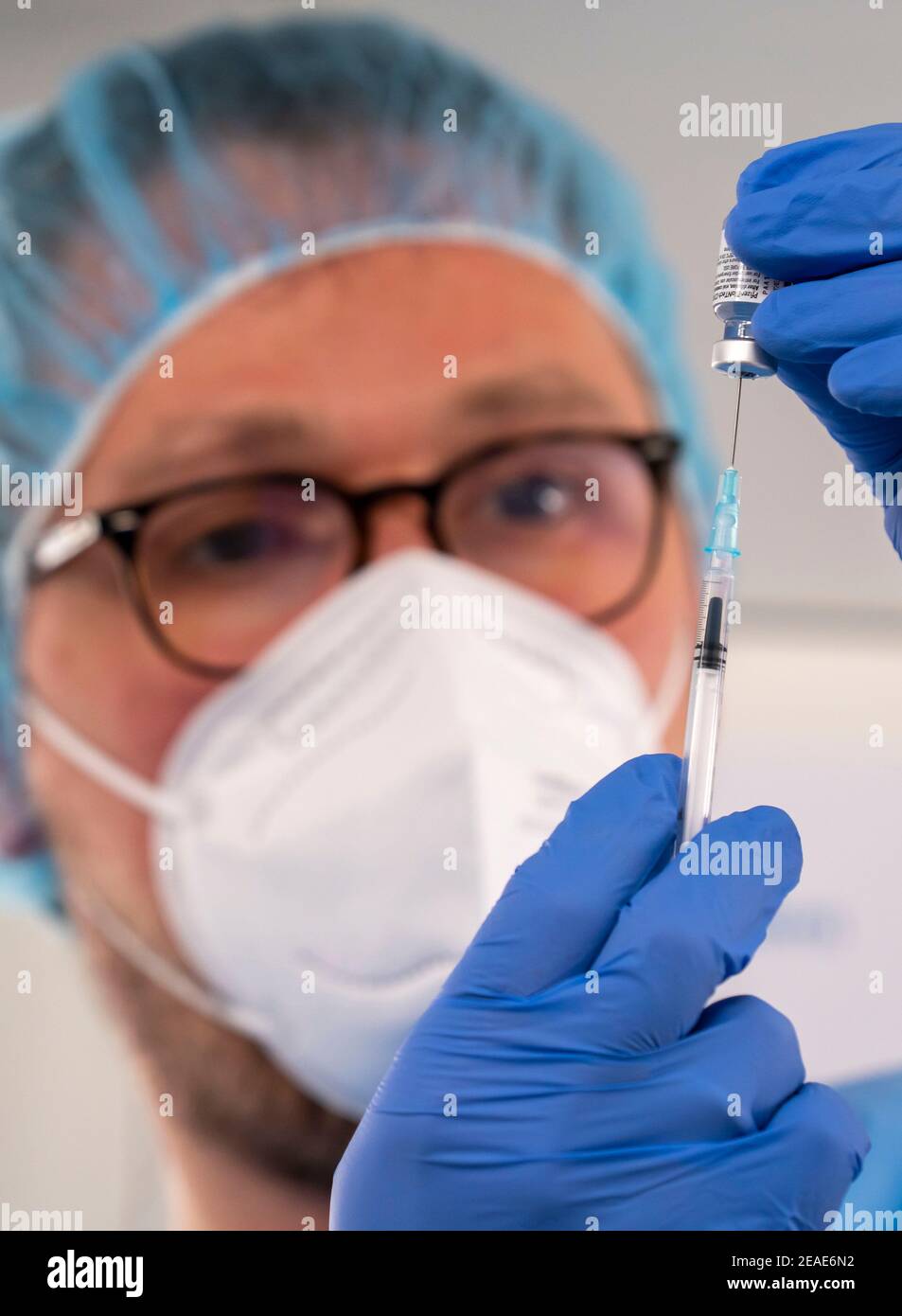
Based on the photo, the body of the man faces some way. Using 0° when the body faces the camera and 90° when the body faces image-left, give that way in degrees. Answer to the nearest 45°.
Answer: approximately 0°
